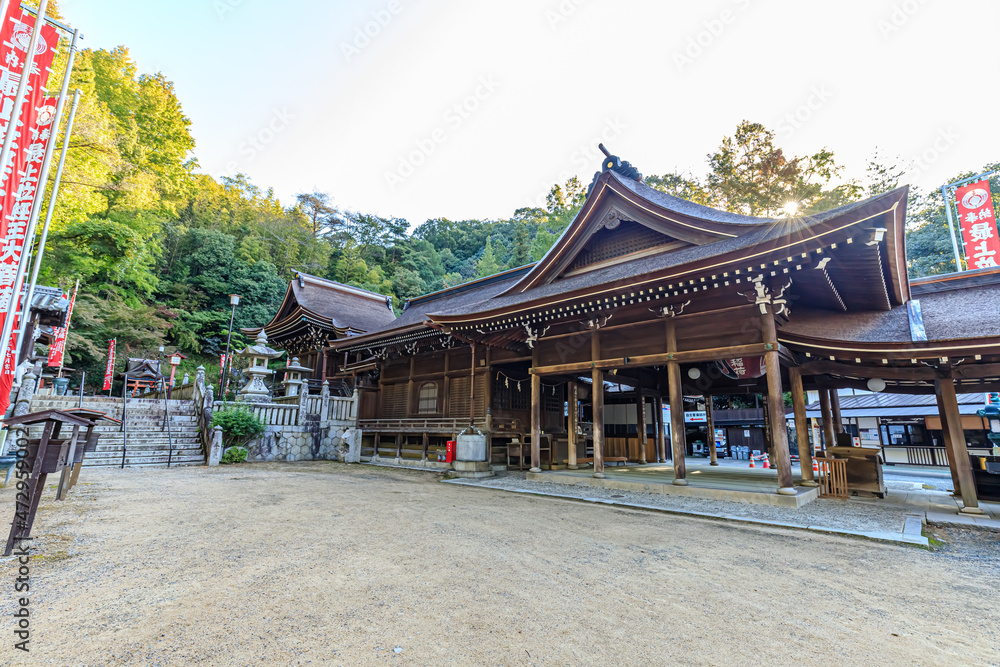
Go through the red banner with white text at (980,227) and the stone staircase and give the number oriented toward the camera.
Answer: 2

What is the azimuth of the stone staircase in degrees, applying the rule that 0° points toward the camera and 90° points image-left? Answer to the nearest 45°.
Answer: approximately 0°

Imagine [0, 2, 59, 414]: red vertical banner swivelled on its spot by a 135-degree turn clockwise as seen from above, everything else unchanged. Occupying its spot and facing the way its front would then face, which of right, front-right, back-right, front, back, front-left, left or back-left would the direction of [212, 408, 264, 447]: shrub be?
right

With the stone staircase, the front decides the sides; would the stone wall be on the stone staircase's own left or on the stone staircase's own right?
on the stone staircase's own left

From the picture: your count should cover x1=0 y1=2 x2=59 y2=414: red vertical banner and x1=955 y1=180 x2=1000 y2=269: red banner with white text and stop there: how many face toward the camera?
2

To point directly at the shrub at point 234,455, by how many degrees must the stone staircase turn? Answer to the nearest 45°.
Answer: approximately 45° to its left
